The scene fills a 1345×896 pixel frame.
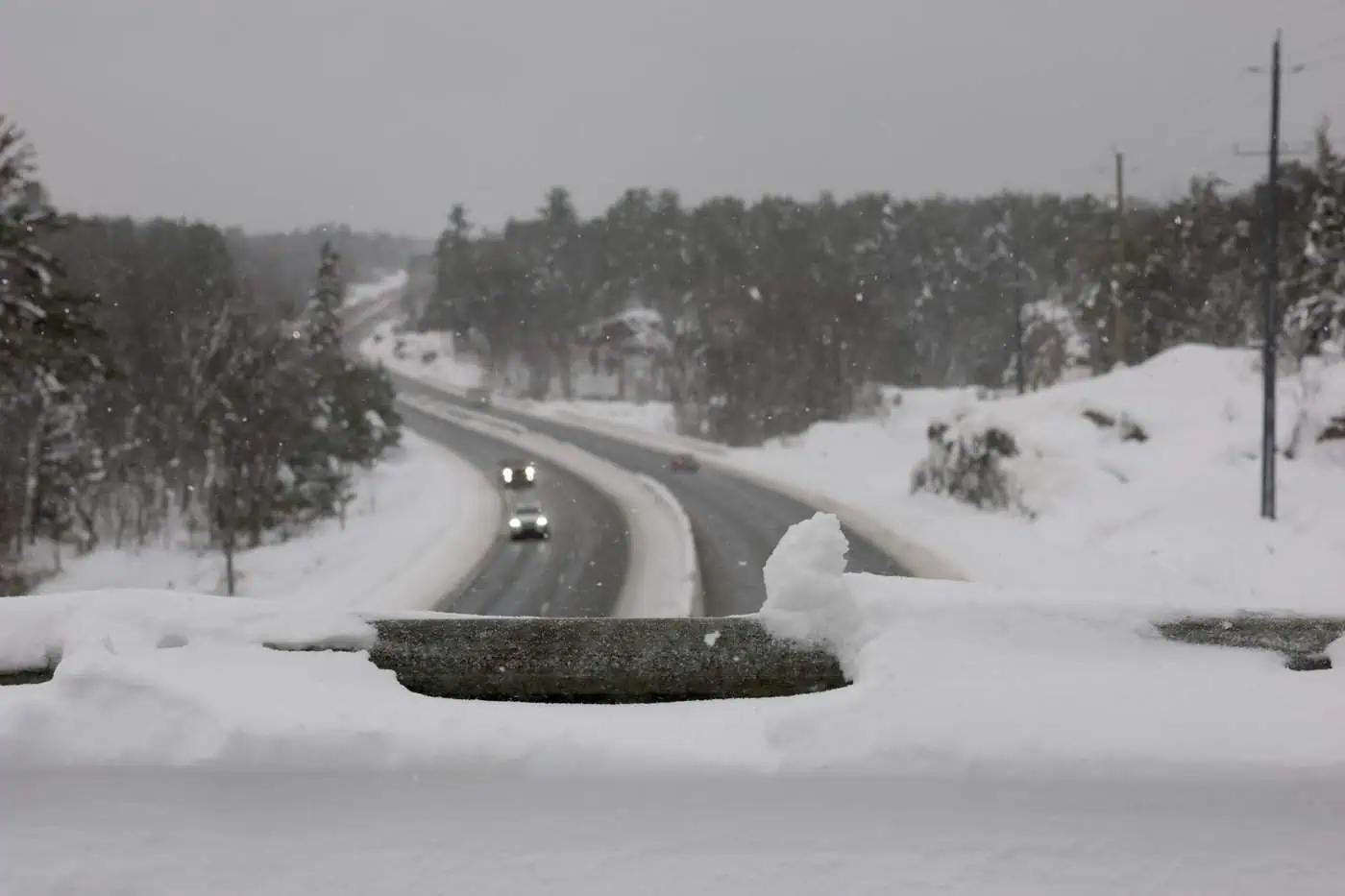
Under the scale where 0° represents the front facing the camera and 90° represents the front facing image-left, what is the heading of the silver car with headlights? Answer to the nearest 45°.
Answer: approximately 0°

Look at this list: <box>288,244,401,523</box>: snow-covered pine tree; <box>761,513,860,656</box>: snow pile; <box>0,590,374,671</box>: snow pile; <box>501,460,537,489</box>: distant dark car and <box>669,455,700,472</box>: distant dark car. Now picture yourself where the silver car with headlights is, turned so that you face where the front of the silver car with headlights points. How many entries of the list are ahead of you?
2

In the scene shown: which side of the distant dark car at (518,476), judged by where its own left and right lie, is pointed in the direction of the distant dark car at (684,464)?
left

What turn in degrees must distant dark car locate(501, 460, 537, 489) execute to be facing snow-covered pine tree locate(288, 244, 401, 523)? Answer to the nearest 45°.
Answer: approximately 90° to its right

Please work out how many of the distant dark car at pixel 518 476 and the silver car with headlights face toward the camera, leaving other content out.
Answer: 2

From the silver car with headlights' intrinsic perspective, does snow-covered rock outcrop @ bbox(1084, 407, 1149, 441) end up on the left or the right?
on its left

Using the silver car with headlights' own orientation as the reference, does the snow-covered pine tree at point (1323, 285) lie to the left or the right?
on its left
